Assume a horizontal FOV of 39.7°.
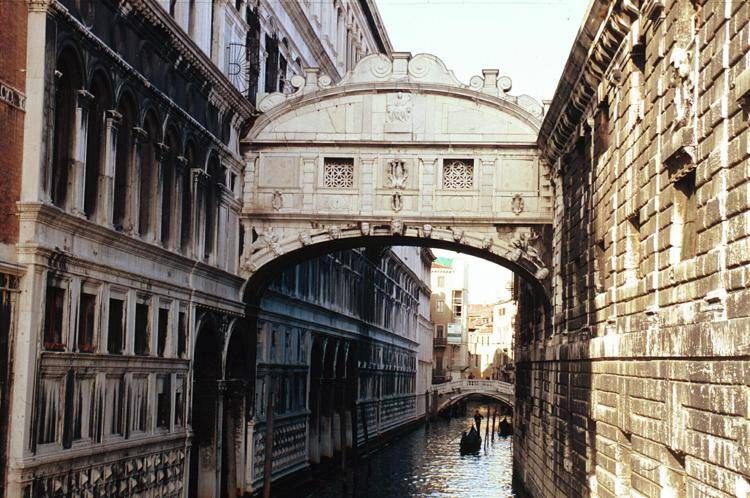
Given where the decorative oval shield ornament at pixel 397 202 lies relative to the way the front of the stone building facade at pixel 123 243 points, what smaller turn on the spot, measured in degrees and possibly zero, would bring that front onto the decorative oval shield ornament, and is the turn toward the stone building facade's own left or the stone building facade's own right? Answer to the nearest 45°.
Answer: approximately 90° to the stone building facade's own left

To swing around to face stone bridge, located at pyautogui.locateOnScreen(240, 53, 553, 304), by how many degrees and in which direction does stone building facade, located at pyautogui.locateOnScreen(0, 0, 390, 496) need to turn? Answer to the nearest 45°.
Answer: approximately 90° to its left

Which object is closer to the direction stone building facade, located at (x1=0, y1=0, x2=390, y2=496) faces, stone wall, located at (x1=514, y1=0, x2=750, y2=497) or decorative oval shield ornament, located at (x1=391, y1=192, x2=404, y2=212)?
the stone wall

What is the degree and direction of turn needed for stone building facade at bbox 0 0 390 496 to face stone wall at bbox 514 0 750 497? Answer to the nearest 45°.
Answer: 0° — it already faces it

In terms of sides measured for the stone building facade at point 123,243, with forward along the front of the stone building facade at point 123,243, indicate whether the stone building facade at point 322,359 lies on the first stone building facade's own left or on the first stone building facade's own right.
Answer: on the first stone building facade's own left

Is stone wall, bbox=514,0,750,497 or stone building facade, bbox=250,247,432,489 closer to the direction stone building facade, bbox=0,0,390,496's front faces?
the stone wall

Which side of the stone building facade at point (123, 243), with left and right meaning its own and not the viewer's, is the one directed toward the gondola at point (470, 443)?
left

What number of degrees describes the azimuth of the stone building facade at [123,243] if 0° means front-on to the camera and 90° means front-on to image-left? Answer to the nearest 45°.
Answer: approximately 315°
